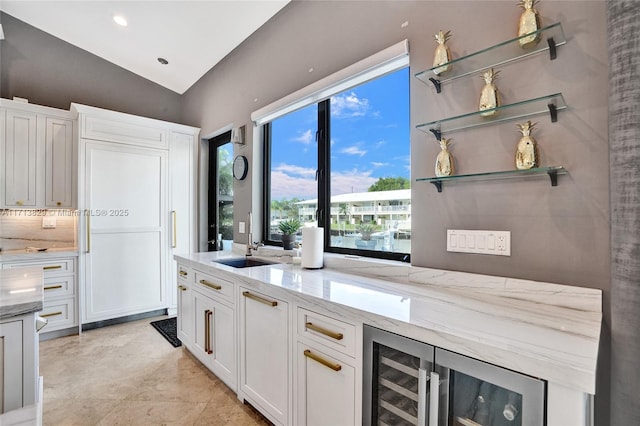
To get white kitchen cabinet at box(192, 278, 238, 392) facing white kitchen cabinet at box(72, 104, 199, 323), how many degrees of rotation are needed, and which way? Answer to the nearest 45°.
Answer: approximately 90° to its right

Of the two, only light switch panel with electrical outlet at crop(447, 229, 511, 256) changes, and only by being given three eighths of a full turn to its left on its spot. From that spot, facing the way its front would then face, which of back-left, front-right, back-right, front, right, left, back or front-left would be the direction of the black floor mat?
back-left

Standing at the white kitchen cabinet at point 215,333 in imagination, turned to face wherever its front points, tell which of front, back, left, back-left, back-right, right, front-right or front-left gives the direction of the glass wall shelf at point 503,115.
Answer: left

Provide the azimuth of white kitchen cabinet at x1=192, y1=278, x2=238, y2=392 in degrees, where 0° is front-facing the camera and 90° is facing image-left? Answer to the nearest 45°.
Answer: approximately 45°

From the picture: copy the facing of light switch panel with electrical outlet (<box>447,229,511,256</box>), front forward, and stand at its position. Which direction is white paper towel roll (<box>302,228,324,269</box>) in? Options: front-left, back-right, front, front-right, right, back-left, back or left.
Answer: right

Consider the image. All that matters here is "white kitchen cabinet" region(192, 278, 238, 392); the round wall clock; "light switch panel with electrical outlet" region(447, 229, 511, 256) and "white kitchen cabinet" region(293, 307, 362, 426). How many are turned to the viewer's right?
0

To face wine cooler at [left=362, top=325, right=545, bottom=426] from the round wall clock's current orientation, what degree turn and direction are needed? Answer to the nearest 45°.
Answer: approximately 45° to its left

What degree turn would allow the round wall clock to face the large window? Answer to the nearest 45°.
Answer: approximately 90° to its left

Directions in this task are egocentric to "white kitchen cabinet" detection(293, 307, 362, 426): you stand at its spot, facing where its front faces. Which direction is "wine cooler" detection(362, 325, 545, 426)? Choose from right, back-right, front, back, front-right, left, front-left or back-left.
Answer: left

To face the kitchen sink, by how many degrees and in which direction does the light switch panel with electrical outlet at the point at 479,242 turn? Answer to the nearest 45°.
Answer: approximately 90° to its right

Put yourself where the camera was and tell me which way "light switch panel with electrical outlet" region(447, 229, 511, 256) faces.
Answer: facing the viewer
